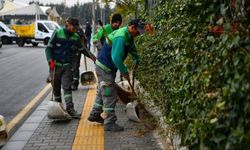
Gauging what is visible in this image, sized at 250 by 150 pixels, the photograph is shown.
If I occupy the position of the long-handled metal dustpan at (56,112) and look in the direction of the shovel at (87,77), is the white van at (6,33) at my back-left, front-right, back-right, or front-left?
front-left

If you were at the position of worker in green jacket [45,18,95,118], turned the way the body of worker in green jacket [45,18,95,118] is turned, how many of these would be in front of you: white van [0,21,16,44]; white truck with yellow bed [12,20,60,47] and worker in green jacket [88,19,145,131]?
1

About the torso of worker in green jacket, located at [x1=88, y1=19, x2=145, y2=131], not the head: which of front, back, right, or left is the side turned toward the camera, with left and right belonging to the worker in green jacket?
right

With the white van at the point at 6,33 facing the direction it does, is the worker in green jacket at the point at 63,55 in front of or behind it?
in front

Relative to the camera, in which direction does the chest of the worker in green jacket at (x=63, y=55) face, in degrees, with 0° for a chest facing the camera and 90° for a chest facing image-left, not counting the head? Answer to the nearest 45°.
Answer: approximately 315°

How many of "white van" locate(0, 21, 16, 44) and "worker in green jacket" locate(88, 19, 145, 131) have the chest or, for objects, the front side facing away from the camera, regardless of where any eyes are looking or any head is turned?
0

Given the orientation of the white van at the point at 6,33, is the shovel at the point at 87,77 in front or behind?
in front
